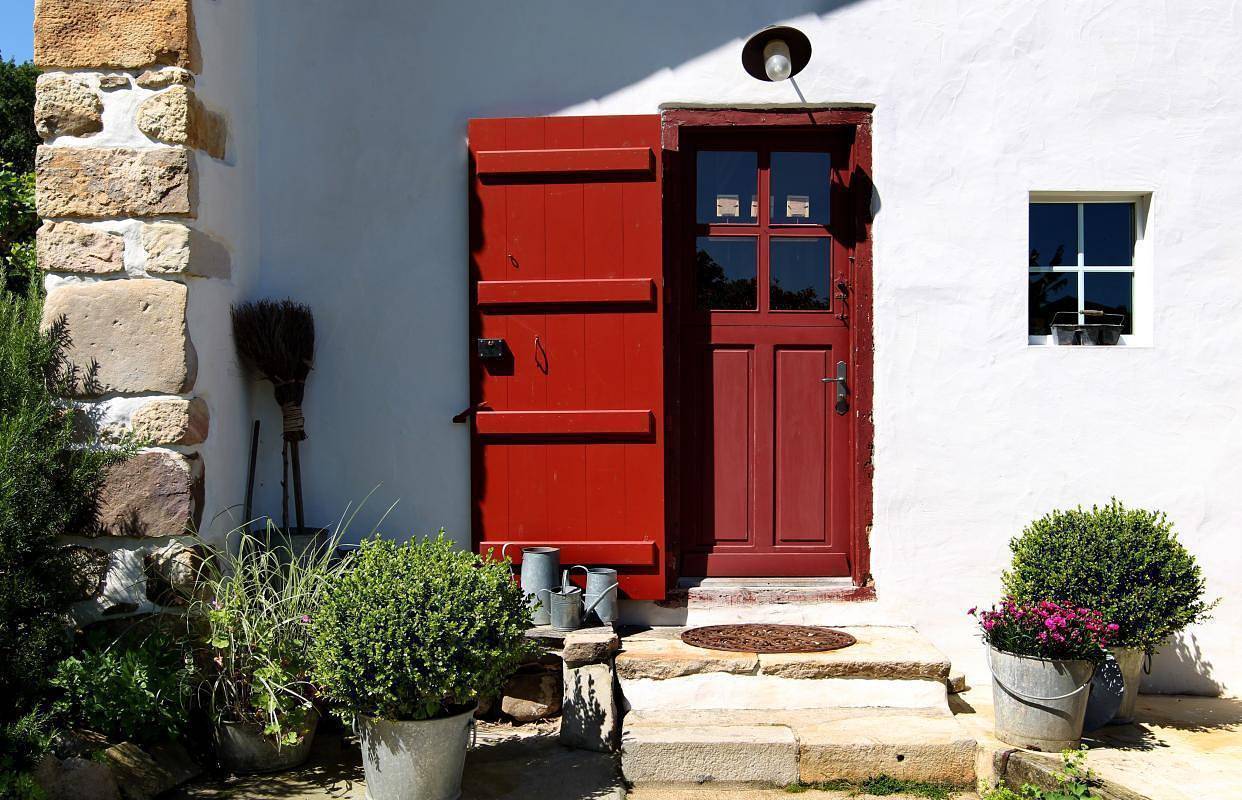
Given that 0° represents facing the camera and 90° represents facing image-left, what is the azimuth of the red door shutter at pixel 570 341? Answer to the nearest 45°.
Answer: approximately 0°

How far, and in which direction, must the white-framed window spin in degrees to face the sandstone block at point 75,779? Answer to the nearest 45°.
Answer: approximately 45° to its right

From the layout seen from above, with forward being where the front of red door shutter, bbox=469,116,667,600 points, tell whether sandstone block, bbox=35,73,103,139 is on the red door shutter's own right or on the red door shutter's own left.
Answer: on the red door shutter's own right

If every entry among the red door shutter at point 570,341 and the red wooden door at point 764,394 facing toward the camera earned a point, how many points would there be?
2
